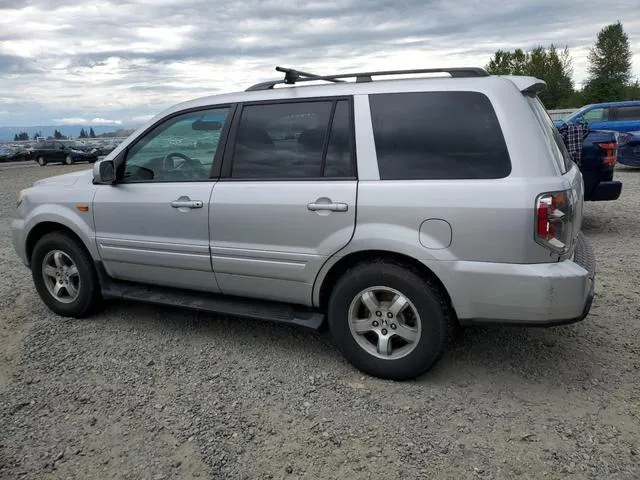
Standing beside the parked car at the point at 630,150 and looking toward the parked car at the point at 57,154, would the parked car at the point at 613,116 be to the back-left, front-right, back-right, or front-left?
front-right

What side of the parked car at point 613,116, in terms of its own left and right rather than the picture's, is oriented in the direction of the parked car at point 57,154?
front

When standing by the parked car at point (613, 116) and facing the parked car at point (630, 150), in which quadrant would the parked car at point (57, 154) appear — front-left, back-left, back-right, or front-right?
back-right

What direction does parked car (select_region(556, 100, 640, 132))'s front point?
to the viewer's left

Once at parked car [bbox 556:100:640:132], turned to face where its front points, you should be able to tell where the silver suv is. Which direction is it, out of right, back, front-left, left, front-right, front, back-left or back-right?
left

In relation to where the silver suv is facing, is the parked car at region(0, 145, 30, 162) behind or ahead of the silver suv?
ahead

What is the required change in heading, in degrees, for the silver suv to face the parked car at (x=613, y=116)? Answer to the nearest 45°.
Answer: approximately 90° to its right

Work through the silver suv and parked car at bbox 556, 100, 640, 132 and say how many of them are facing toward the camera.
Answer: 0

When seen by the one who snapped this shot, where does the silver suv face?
facing away from the viewer and to the left of the viewer

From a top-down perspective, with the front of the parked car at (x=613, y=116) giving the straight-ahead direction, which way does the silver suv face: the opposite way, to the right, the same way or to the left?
the same way
